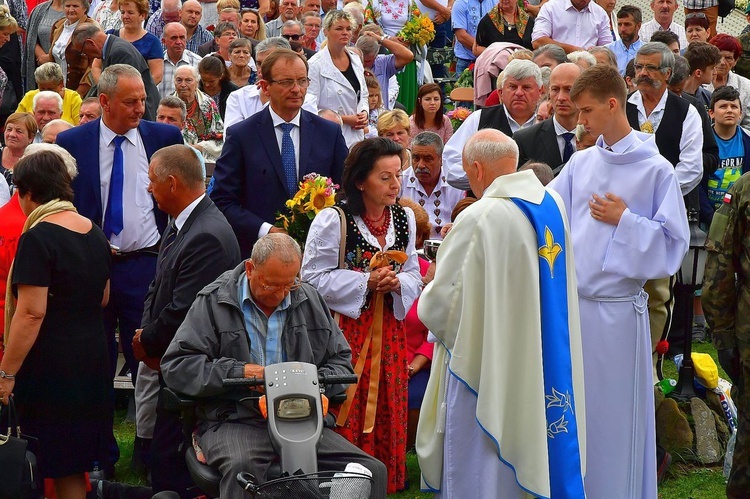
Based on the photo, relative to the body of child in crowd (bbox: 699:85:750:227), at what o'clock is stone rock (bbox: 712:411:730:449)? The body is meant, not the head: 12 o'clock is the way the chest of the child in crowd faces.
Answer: The stone rock is roughly at 12 o'clock from the child in crowd.

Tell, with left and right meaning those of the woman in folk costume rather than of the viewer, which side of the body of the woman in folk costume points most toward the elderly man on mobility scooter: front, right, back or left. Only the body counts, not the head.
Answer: right

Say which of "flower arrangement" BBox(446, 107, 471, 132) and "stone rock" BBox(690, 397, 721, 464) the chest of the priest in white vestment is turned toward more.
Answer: the flower arrangement

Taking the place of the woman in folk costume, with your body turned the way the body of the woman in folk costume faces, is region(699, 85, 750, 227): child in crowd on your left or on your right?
on your left

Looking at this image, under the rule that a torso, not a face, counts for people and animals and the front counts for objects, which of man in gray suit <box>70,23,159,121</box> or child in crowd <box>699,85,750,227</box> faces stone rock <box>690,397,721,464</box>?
the child in crowd

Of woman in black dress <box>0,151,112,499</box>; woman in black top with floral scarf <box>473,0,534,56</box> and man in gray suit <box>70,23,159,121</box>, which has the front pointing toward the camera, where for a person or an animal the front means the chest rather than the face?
woman in black top with floral scarf <box>473,0,534,56</box>

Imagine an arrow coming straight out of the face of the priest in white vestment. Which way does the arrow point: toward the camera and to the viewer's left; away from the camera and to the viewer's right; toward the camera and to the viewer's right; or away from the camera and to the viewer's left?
away from the camera and to the viewer's left

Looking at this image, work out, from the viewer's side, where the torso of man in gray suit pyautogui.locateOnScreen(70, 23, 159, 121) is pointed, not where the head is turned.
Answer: to the viewer's left

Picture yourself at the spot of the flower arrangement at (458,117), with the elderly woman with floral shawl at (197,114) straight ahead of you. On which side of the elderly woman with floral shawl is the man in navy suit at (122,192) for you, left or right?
left

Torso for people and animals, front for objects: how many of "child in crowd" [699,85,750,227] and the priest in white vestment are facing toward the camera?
1

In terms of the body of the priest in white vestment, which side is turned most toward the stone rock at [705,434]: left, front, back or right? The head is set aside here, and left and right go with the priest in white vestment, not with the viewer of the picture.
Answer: right

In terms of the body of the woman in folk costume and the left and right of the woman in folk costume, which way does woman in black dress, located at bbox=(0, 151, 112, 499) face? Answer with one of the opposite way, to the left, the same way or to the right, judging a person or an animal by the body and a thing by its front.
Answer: the opposite way
